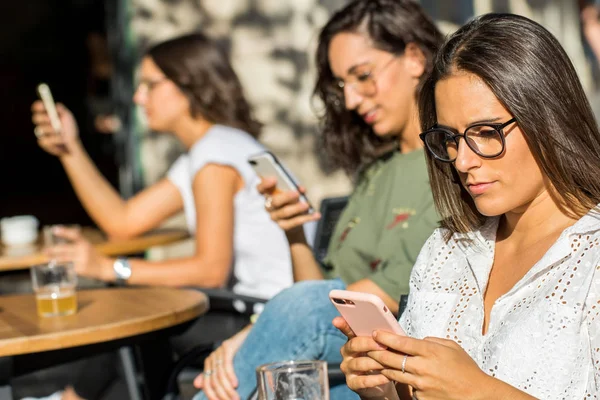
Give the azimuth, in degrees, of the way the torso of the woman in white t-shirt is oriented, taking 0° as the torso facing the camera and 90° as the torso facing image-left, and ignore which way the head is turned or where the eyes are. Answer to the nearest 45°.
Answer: approximately 90°

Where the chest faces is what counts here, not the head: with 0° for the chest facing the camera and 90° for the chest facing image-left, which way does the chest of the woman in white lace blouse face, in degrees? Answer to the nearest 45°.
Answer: approximately 45°

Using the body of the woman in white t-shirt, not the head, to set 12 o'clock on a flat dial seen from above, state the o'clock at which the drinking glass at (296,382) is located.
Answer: The drinking glass is roughly at 9 o'clock from the woman in white t-shirt.

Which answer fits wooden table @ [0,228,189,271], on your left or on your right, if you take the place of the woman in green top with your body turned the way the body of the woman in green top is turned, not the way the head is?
on your right

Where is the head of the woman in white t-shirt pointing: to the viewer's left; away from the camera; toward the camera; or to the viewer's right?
to the viewer's left

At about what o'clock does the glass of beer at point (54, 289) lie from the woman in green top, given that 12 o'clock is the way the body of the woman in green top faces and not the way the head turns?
The glass of beer is roughly at 1 o'clock from the woman in green top.

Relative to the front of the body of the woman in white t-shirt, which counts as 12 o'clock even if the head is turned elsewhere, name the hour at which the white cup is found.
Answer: The white cup is roughly at 1 o'clock from the woman in white t-shirt.

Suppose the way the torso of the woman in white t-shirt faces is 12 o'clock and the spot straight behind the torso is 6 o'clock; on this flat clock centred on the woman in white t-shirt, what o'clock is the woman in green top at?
The woman in green top is roughly at 8 o'clock from the woman in white t-shirt.

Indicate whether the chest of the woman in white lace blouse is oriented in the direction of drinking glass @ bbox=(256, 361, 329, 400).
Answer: yes

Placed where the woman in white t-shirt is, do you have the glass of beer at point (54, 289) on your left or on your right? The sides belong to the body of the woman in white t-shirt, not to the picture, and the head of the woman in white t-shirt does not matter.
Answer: on your left

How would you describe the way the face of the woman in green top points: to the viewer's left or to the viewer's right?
to the viewer's left

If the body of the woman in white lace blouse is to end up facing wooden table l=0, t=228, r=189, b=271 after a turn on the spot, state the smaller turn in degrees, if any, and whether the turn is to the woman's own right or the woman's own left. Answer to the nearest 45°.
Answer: approximately 90° to the woman's own right

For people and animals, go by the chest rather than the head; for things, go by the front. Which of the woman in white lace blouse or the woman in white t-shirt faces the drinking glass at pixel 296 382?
the woman in white lace blouse
